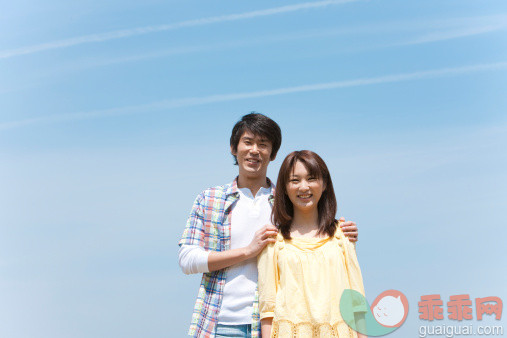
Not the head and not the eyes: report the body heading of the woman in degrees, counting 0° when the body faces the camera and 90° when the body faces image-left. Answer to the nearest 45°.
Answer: approximately 0°
